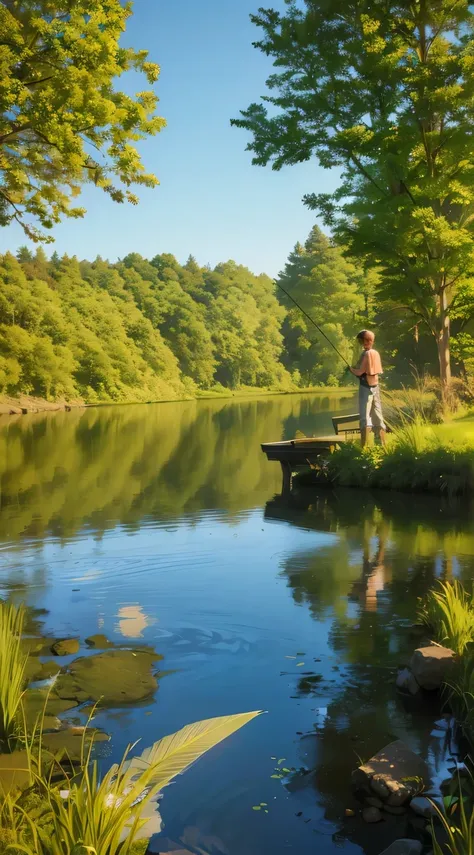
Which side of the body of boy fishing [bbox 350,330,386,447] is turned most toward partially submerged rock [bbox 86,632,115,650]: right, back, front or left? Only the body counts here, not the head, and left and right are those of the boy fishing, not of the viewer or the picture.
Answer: left

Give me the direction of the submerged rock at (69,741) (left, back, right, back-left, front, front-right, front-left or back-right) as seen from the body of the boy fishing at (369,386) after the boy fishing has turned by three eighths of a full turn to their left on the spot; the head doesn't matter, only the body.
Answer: front-right

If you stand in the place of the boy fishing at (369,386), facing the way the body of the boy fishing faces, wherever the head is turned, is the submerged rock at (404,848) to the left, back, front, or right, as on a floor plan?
left

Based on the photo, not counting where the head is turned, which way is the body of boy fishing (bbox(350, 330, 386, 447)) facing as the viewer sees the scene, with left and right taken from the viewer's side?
facing to the left of the viewer

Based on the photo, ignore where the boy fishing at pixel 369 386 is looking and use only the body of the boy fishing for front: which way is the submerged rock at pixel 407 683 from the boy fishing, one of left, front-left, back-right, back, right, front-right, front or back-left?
left

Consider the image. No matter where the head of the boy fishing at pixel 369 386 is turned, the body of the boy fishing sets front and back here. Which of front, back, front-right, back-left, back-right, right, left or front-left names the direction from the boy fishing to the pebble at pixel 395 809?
left

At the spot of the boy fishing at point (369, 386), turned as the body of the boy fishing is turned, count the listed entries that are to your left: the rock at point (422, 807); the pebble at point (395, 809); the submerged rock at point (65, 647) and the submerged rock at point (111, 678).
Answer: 4

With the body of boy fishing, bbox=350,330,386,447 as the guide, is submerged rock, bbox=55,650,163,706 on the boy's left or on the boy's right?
on the boy's left

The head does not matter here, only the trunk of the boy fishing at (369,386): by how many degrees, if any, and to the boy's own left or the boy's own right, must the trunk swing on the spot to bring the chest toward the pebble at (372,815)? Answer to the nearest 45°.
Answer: approximately 90° to the boy's own left

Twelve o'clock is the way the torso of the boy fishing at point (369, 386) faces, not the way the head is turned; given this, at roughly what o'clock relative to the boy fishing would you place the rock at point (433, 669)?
The rock is roughly at 9 o'clock from the boy fishing.

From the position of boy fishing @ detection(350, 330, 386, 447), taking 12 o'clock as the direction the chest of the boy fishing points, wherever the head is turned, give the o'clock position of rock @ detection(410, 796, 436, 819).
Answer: The rock is roughly at 9 o'clock from the boy fishing.
